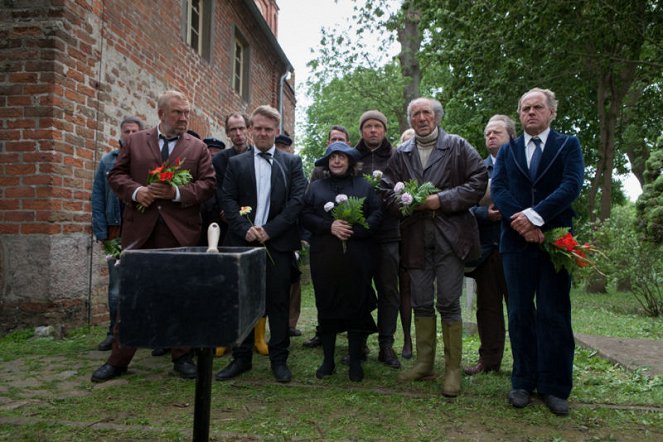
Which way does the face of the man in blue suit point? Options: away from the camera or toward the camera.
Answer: toward the camera

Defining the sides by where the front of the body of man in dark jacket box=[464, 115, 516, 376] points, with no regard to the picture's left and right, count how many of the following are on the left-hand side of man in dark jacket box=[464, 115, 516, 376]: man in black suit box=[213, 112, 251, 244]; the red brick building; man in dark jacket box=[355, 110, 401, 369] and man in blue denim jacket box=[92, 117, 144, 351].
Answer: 0

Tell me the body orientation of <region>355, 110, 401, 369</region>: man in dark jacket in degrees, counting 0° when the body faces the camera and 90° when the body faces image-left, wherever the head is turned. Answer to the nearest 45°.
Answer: approximately 0°

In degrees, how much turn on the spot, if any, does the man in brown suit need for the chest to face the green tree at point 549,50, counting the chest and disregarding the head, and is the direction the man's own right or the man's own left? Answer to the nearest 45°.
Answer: approximately 135° to the man's own left

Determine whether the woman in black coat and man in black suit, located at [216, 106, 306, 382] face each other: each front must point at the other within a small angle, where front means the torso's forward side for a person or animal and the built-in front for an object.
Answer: no

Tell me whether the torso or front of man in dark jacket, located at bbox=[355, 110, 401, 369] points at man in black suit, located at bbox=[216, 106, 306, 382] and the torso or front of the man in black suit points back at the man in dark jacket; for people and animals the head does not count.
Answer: no

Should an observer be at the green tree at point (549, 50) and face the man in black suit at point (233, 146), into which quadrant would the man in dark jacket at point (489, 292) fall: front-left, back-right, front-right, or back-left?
front-left

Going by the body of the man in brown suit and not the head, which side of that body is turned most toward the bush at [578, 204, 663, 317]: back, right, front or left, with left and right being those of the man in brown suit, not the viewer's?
left

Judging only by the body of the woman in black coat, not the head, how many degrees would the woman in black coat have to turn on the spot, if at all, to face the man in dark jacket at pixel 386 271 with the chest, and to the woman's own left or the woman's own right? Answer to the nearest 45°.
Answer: approximately 135° to the woman's own left

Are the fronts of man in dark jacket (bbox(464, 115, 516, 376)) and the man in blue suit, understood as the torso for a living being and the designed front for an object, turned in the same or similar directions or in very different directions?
same or similar directions

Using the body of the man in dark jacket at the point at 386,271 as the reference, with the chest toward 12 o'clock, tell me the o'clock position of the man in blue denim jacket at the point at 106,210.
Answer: the man in blue denim jacket at the point at 106,210 is roughly at 3 o'clock from the man in dark jacket at the point at 386,271.

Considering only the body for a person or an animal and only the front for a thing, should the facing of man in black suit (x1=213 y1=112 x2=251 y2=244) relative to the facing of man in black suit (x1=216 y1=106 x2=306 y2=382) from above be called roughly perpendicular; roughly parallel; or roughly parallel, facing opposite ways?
roughly parallel

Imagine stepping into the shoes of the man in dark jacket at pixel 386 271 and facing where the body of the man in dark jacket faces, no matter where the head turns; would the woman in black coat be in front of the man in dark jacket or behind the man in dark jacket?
in front

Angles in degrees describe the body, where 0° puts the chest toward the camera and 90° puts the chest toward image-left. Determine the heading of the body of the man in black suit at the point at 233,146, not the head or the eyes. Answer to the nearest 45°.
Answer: approximately 0°

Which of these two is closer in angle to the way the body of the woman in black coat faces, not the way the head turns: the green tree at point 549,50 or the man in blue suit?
the man in blue suit

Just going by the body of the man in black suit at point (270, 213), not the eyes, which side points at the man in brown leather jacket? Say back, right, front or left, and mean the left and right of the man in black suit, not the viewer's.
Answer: left

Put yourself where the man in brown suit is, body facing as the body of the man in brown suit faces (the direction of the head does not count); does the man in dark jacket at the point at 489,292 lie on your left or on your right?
on your left

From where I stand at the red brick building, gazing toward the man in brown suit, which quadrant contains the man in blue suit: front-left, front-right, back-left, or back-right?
front-left

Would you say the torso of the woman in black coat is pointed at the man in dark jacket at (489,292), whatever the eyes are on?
no

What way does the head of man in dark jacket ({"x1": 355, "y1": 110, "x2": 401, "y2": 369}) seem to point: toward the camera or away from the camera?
toward the camera

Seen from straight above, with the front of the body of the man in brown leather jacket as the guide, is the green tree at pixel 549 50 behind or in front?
behind

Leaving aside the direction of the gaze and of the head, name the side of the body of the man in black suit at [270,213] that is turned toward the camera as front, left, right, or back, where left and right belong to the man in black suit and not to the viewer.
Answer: front
